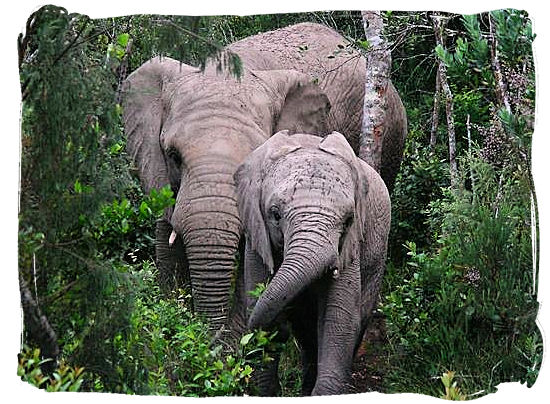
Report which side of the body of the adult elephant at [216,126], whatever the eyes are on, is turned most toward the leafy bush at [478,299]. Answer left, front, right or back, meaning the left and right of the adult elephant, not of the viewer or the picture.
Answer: left

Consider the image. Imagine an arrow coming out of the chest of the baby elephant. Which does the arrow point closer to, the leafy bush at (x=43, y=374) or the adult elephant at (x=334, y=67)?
the leafy bush

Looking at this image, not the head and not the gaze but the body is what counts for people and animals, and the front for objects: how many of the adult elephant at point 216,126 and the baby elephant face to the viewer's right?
0

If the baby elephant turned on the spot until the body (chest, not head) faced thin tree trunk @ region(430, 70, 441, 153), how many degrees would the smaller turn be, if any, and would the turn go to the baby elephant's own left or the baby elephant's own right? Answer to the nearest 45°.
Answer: approximately 135° to the baby elephant's own left

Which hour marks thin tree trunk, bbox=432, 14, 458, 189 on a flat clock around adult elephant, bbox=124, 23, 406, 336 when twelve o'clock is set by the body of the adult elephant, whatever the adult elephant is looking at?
The thin tree trunk is roughly at 8 o'clock from the adult elephant.

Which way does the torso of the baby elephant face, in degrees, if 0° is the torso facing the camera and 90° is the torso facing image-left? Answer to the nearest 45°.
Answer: approximately 0°

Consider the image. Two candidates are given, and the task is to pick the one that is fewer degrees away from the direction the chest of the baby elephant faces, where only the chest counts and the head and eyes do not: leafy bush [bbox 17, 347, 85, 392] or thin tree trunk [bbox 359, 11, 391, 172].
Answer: the leafy bush

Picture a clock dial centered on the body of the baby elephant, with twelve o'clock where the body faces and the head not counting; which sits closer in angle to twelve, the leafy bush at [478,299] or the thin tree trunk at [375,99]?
the leafy bush

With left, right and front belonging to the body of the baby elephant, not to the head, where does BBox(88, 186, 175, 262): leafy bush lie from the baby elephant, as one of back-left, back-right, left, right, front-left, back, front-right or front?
right

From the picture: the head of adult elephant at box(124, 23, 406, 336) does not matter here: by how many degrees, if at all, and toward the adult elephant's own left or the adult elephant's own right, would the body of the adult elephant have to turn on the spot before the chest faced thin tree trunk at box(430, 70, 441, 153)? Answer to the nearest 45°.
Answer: approximately 135° to the adult elephant's own left

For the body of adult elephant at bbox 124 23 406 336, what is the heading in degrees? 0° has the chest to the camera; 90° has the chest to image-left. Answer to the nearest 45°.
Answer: approximately 45°
